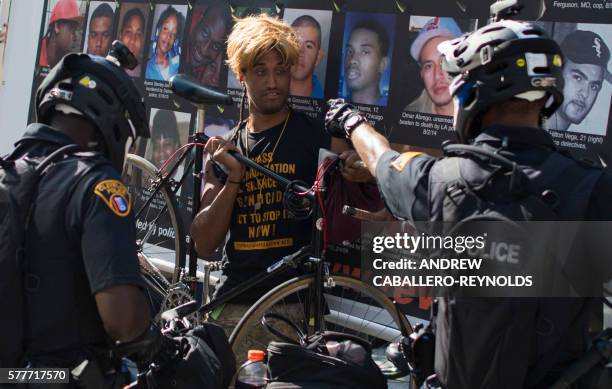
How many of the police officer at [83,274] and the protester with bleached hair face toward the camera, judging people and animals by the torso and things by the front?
1

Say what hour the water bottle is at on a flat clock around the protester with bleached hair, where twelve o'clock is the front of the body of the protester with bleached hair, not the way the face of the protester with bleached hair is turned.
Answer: The water bottle is roughly at 12 o'clock from the protester with bleached hair.

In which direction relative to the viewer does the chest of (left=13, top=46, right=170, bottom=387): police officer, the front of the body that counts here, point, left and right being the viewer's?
facing away from the viewer and to the right of the viewer

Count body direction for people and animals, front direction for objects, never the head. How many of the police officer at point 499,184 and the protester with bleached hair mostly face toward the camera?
1

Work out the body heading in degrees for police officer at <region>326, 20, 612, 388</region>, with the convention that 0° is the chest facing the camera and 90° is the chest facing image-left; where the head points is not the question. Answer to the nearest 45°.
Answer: approximately 135°

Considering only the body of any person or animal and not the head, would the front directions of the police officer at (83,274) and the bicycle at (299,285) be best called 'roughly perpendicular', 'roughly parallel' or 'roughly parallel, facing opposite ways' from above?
roughly perpendicular

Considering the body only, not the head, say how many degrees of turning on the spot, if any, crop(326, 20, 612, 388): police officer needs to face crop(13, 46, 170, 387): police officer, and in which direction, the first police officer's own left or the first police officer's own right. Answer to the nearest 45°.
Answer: approximately 45° to the first police officer's own left

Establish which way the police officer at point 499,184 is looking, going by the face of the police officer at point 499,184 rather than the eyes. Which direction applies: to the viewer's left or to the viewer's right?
to the viewer's left

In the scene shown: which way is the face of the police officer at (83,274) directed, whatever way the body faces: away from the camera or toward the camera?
away from the camera
